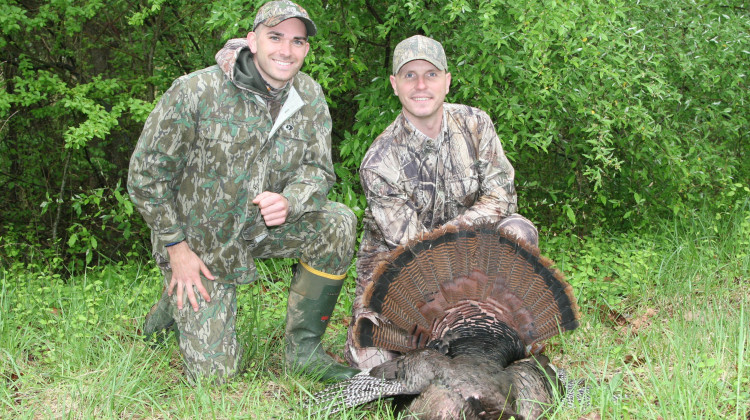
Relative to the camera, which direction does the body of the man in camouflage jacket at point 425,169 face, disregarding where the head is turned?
toward the camera

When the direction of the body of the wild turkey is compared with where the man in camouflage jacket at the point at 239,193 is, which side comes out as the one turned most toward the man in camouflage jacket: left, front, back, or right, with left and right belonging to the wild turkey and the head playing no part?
right

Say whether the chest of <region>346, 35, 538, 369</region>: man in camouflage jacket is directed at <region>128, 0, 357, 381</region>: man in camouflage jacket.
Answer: no

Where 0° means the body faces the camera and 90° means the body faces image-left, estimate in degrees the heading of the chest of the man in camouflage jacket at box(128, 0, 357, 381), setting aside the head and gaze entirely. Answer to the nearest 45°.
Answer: approximately 315°

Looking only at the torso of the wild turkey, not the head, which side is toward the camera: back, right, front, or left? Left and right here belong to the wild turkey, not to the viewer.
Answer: front

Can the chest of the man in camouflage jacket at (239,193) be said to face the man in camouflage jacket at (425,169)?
no

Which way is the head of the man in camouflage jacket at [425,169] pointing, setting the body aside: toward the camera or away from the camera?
toward the camera
